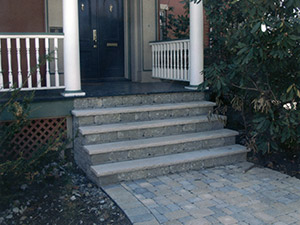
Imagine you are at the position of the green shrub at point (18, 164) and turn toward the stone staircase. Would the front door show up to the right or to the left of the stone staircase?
left

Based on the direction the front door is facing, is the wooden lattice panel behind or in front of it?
in front

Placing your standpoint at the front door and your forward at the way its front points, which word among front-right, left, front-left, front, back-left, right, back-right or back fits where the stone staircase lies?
front

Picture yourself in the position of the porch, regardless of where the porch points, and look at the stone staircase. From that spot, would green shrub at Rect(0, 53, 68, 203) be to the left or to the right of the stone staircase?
right

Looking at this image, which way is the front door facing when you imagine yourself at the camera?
facing the viewer

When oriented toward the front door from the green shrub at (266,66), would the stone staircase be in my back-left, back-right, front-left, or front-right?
front-left

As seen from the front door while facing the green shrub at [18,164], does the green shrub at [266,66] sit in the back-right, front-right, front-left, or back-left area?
front-left

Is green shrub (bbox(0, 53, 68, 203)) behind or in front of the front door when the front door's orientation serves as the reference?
in front

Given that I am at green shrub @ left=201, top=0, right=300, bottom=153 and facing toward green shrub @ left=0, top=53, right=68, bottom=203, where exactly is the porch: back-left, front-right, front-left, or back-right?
front-right
